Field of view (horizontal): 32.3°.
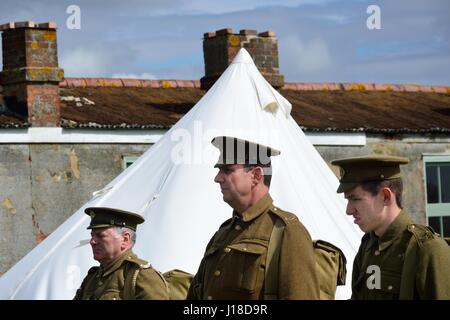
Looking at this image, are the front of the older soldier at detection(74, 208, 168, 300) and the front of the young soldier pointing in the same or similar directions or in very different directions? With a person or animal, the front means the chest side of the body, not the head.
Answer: same or similar directions

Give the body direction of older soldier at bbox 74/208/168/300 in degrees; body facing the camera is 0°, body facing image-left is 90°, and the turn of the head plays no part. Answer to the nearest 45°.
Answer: approximately 45°

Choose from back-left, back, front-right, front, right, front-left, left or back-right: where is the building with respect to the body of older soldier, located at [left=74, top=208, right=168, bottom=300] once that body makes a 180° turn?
front-left

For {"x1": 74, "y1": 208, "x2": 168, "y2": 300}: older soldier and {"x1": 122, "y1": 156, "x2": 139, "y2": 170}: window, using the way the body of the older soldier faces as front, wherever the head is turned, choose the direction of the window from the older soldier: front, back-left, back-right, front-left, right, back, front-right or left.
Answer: back-right

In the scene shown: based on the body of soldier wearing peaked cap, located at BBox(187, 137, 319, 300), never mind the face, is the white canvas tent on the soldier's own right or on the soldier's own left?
on the soldier's own right

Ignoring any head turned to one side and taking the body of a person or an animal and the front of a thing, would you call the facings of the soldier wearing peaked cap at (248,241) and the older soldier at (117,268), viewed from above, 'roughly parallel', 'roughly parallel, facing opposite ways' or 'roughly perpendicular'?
roughly parallel

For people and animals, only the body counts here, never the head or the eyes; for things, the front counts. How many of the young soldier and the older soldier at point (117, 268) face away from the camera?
0
